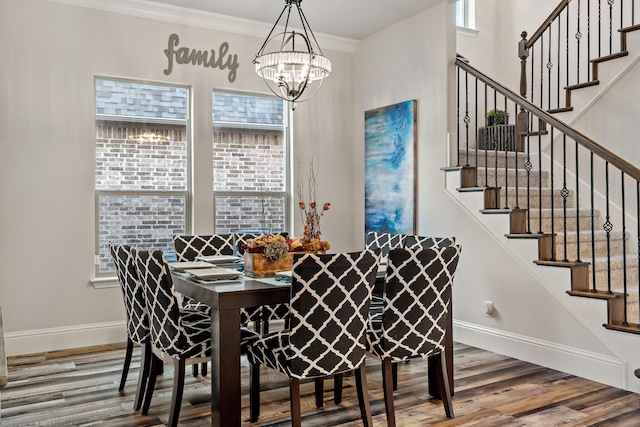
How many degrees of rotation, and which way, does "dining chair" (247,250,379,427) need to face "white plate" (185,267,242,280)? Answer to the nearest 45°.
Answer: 0° — it already faces it

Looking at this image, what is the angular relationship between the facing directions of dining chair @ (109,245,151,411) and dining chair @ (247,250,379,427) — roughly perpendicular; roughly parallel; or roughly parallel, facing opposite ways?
roughly perpendicular

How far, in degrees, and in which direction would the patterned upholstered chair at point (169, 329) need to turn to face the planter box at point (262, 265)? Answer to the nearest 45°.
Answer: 0° — it already faces it

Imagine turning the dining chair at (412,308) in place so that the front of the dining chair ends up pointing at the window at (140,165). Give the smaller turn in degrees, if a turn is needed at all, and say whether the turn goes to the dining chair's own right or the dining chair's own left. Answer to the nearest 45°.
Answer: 0° — it already faces it

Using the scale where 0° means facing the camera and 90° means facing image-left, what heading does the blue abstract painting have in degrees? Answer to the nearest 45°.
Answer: approximately 45°

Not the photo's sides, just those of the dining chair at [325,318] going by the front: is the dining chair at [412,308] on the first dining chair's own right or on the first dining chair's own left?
on the first dining chair's own right

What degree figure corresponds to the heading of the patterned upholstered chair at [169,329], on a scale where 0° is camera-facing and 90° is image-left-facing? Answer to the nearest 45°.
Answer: approximately 225°

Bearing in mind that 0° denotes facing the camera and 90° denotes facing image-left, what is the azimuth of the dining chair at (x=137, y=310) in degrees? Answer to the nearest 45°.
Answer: approximately 225°

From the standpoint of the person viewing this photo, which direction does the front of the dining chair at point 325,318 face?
facing away from the viewer and to the left of the viewer
